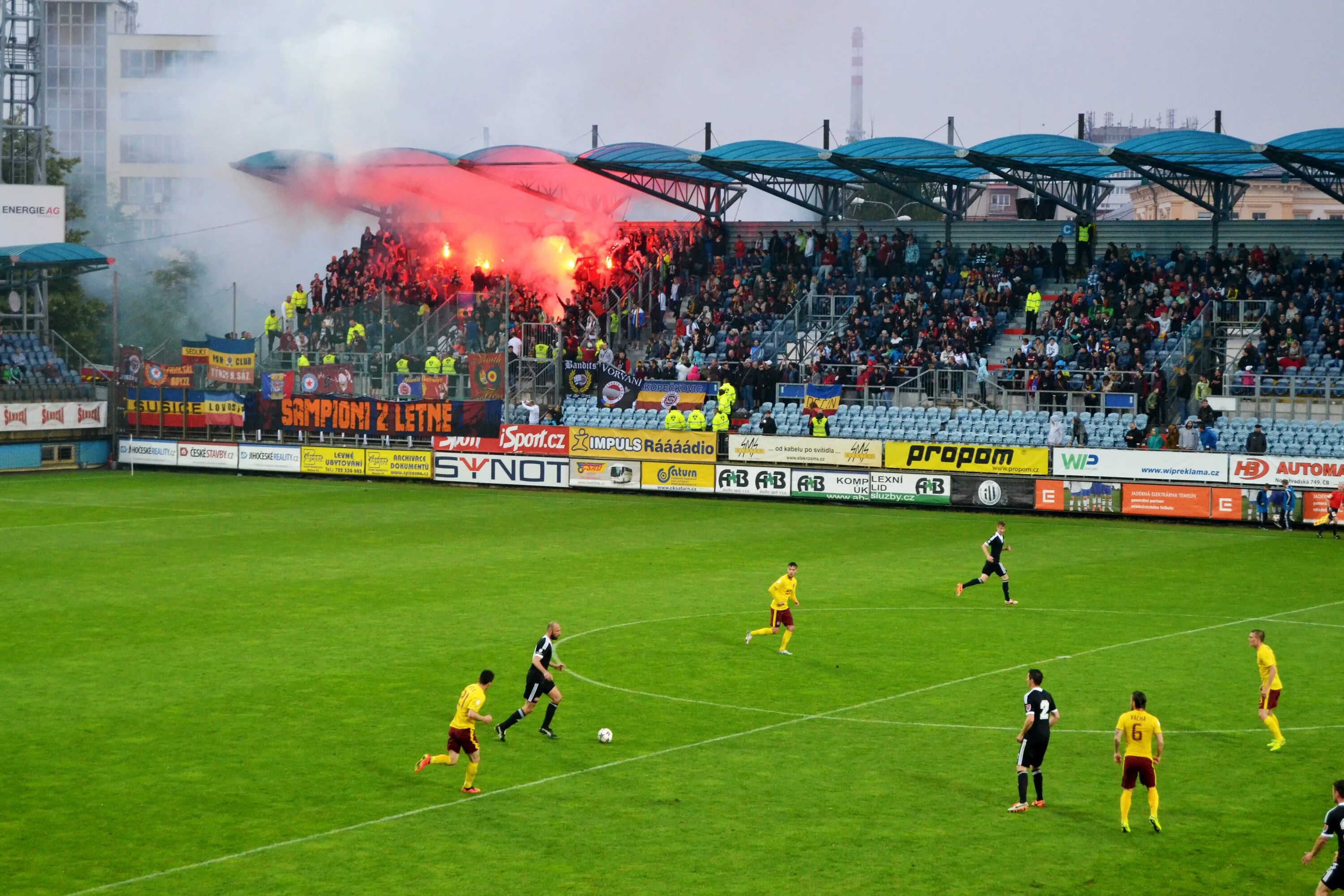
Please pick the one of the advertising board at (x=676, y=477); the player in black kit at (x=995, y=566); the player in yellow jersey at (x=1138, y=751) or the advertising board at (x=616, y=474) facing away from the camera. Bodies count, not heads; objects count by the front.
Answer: the player in yellow jersey

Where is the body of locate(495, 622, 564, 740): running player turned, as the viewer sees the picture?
to the viewer's right

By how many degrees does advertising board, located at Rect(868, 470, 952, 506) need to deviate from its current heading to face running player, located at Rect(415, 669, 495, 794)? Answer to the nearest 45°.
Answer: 0° — it already faces them

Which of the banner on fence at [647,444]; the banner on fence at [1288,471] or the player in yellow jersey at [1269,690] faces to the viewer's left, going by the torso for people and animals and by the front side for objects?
the player in yellow jersey

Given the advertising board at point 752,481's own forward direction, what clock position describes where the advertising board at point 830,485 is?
the advertising board at point 830,485 is roughly at 10 o'clock from the advertising board at point 752,481.

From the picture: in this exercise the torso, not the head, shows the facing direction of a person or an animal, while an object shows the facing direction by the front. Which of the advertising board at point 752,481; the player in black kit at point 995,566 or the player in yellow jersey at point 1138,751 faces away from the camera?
the player in yellow jersey

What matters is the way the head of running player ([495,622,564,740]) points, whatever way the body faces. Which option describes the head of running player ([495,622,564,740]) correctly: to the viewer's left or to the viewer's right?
to the viewer's right

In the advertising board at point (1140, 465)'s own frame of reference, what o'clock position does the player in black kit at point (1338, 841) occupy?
The player in black kit is roughly at 12 o'clock from the advertising board.

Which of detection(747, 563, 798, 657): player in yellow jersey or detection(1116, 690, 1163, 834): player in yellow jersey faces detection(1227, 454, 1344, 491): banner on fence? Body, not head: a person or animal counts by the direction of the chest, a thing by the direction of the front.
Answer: detection(1116, 690, 1163, 834): player in yellow jersey

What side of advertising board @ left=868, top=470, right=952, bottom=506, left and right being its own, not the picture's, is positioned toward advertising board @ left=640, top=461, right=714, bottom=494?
right

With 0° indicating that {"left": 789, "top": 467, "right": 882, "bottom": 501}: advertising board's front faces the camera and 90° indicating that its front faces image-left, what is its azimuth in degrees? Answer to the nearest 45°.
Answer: approximately 0°

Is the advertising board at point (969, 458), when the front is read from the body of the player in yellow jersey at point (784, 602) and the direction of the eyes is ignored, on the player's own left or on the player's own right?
on the player's own left

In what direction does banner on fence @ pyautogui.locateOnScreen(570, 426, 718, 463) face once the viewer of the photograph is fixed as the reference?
facing the viewer

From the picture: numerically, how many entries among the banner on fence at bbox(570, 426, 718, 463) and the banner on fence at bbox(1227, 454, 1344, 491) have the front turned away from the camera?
0

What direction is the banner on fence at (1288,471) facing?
toward the camera

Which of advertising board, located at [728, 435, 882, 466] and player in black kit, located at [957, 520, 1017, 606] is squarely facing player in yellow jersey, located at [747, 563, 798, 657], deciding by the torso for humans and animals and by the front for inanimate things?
the advertising board

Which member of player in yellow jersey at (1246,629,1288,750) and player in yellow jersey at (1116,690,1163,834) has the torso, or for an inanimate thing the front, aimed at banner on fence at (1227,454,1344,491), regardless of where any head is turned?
player in yellow jersey at (1116,690,1163,834)

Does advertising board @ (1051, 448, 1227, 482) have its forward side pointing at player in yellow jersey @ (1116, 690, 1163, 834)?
yes

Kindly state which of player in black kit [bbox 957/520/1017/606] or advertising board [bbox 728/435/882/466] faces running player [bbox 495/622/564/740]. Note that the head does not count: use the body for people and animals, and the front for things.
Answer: the advertising board
